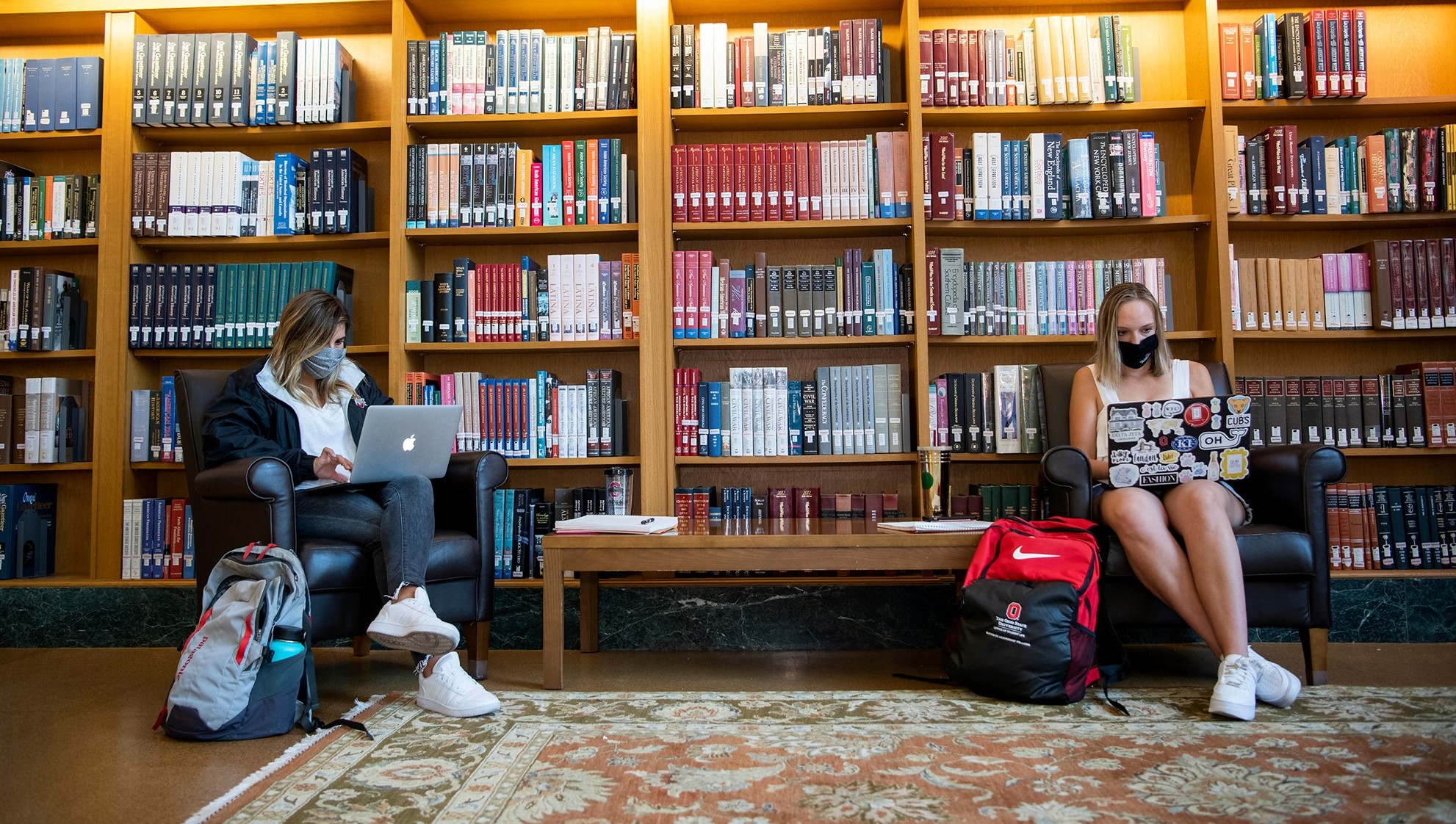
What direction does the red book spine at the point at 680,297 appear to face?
toward the camera

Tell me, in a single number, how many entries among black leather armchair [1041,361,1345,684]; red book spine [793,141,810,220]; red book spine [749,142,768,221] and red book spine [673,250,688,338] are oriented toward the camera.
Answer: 4

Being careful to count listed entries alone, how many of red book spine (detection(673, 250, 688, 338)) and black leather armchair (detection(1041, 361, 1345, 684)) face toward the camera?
2

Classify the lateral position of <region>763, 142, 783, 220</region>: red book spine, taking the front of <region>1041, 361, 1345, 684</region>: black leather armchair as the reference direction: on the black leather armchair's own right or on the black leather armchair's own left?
on the black leather armchair's own right

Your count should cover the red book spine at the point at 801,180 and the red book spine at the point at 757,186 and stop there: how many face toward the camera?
2

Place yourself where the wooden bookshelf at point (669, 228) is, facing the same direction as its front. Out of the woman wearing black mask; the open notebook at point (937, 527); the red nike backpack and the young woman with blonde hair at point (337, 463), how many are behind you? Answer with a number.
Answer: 0

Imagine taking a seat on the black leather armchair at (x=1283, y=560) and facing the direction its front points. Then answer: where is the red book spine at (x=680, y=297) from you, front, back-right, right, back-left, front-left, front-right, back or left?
right

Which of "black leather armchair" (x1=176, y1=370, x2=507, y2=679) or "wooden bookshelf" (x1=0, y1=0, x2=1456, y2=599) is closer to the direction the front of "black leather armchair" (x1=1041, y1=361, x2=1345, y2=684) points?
the black leather armchair

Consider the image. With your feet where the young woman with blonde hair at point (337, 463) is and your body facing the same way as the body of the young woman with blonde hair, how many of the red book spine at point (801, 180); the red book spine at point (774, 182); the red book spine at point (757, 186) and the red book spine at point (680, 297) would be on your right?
0

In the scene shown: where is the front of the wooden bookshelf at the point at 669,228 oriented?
toward the camera

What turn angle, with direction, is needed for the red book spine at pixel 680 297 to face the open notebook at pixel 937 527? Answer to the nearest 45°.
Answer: approximately 45° to its left

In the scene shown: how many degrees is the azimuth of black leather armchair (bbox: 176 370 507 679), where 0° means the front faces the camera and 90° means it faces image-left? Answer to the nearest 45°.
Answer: approximately 315°

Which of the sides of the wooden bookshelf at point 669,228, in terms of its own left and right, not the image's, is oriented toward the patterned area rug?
front

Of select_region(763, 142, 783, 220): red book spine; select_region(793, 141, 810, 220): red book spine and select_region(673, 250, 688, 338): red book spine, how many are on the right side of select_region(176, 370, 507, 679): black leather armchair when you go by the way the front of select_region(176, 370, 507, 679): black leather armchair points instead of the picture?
0

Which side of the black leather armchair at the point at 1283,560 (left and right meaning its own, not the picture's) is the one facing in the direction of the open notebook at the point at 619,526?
right

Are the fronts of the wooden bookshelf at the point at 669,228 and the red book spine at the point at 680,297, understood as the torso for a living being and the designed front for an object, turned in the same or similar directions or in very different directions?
same or similar directions

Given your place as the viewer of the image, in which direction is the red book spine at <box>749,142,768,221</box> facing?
facing the viewer

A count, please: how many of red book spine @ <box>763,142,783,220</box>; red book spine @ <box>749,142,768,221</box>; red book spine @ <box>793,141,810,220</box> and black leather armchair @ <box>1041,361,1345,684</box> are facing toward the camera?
4

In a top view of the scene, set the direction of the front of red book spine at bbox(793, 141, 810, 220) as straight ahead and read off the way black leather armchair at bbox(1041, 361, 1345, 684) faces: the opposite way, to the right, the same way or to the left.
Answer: the same way

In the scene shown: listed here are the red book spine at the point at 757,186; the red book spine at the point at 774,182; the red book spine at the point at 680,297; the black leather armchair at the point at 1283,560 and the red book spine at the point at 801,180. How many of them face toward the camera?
5
